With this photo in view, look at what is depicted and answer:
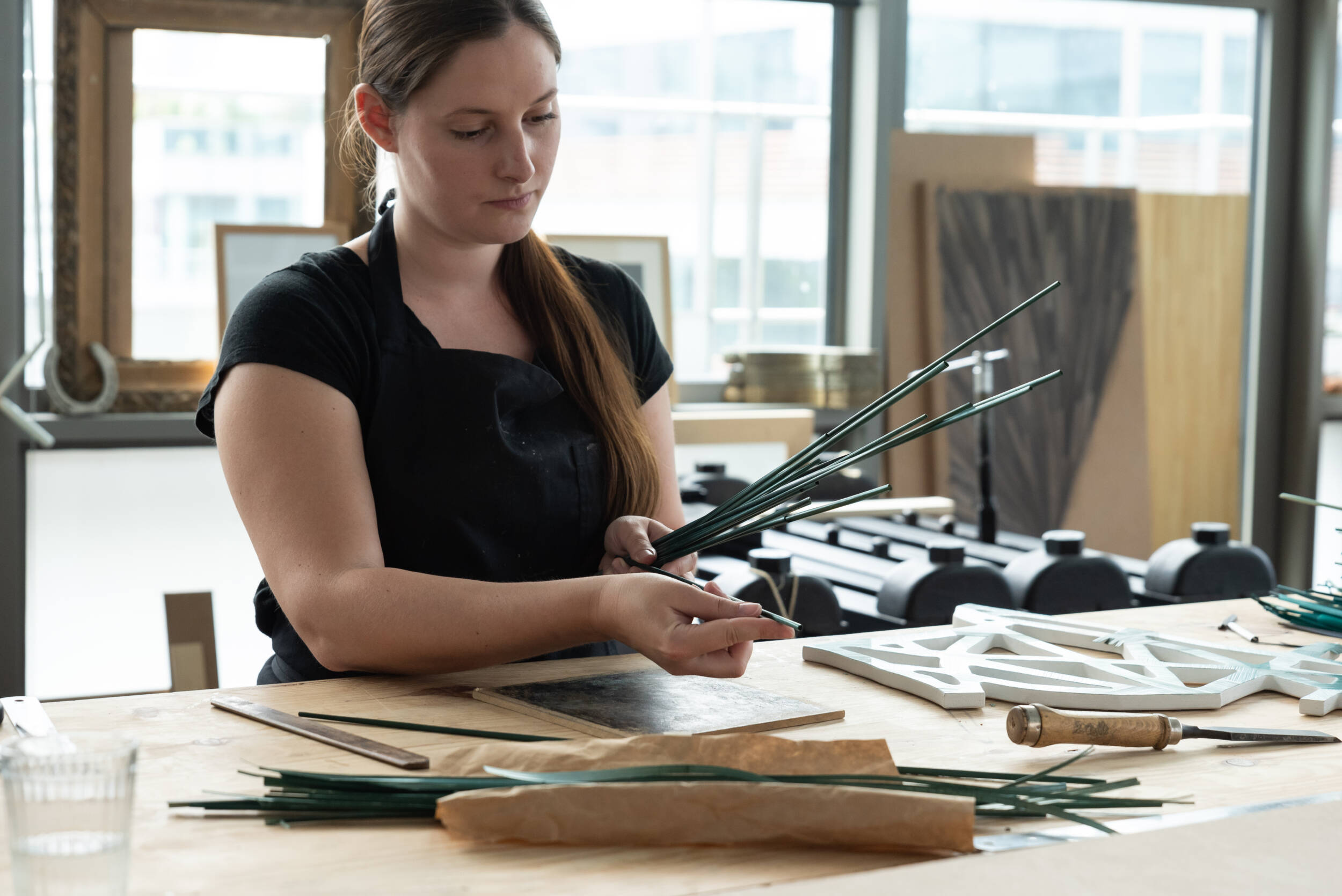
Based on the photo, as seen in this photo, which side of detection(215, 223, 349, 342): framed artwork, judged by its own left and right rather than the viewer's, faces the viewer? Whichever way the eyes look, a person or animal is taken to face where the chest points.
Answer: front

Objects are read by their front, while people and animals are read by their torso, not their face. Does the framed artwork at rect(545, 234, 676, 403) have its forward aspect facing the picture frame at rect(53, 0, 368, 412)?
no

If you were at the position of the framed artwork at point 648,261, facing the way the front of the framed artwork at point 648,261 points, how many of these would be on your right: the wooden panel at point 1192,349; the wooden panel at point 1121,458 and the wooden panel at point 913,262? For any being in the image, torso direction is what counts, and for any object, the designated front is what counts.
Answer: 0

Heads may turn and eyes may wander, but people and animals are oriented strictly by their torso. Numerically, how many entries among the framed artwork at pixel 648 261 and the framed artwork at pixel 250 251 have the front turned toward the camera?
2

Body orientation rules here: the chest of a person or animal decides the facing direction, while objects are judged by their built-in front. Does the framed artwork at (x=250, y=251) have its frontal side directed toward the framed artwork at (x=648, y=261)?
no

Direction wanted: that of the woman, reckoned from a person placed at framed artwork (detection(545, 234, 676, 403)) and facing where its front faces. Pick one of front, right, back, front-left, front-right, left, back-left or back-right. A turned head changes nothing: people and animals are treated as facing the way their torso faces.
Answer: front

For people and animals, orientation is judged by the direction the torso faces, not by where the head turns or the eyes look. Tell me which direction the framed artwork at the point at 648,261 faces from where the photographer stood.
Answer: facing the viewer

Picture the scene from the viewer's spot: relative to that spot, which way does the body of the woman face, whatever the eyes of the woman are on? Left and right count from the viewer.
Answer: facing the viewer and to the right of the viewer

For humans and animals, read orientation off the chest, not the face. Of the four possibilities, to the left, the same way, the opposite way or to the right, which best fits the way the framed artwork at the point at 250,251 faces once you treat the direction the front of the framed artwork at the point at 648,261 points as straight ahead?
the same way

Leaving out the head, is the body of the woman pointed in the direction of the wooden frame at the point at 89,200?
no

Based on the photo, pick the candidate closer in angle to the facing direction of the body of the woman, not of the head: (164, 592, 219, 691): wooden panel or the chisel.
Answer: the chisel

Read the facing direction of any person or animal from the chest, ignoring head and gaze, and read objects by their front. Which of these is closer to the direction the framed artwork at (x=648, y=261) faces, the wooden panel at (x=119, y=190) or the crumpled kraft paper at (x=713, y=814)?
the crumpled kraft paper

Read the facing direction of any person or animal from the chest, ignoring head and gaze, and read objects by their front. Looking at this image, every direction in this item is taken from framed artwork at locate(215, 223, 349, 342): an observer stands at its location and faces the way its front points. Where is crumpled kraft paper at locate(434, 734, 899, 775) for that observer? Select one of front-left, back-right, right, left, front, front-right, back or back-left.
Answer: front

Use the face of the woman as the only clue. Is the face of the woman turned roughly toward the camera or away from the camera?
toward the camera

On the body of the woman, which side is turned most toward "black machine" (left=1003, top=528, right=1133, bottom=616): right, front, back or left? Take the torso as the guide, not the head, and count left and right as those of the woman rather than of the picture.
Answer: left

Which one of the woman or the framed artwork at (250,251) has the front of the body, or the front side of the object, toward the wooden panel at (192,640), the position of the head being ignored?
the framed artwork
